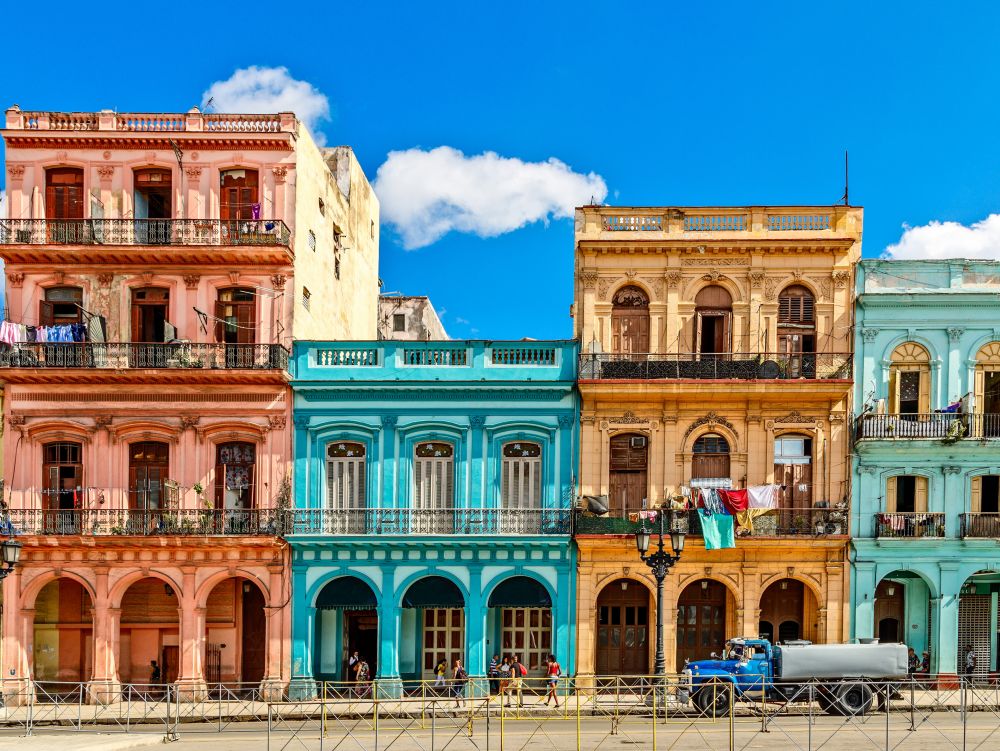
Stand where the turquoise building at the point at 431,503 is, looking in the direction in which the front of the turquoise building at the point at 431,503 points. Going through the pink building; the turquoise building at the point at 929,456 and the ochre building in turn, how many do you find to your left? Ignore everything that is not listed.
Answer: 2

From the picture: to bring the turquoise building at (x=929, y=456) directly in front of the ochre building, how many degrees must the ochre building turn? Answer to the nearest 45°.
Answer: approximately 90° to its left

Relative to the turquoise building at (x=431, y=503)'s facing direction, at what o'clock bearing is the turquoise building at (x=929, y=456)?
the turquoise building at (x=929, y=456) is roughly at 9 o'clock from the turquoise building at (x=431, y=503).

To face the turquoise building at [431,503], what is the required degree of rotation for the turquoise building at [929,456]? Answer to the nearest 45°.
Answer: approximately 90° to its right

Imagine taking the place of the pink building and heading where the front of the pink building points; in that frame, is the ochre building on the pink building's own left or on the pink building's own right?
on the pink building's own left

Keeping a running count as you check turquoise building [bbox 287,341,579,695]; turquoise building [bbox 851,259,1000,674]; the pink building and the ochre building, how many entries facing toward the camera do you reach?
4

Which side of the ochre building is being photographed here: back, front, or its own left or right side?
front

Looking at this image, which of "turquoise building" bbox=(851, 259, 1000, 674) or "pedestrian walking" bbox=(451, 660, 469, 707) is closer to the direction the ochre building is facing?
the pedestrian walking

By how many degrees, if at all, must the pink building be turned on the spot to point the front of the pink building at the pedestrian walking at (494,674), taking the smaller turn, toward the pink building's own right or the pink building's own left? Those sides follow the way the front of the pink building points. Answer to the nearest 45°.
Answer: approximately 90° to the pink building's own left

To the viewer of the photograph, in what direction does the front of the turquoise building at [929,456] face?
facing the viewer

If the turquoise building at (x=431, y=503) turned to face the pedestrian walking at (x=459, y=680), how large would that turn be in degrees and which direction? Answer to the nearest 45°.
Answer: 0° — it already faces them

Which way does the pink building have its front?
toward the camera
